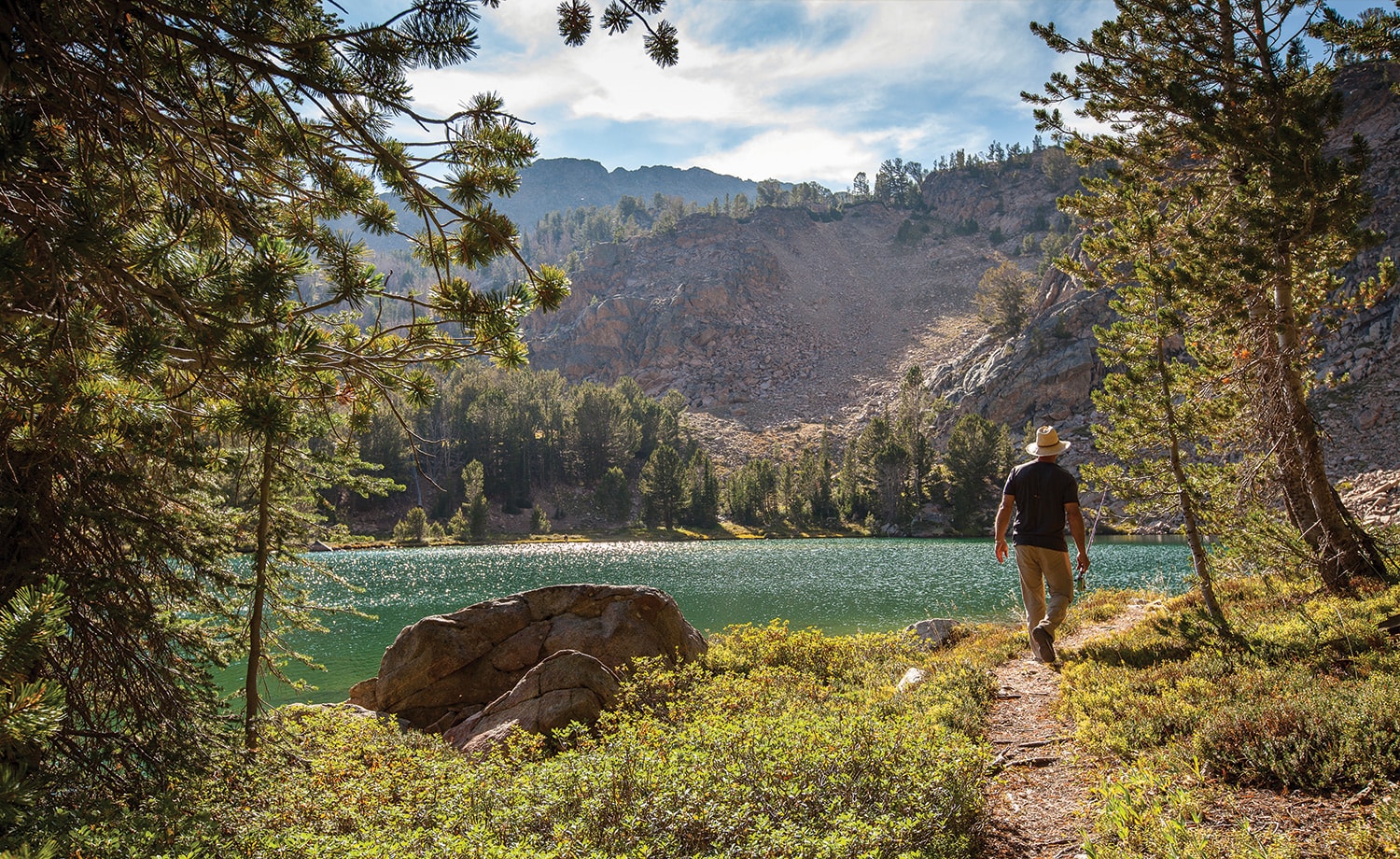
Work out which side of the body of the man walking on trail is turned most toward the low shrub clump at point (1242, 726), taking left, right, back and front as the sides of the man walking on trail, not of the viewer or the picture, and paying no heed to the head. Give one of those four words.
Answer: back

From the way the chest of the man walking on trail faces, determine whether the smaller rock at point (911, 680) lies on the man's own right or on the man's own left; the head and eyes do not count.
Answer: on the man's own left

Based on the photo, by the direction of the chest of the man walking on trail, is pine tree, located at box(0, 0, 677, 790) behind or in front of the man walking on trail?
behind

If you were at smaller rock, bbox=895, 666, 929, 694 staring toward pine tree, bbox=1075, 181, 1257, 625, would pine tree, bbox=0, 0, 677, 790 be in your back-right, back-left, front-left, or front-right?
back-left

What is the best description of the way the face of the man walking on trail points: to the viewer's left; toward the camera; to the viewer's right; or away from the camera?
away from the camera

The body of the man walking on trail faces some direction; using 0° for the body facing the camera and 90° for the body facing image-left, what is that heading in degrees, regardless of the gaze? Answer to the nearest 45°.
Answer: approximately 180°
